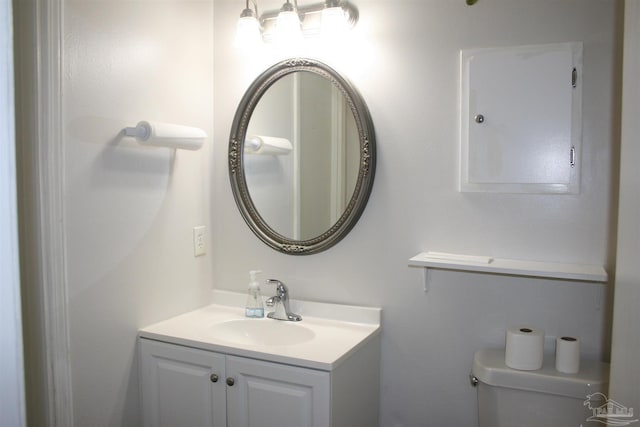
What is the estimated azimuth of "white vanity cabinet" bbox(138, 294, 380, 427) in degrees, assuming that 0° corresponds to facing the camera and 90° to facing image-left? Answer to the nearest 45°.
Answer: approximately 45°

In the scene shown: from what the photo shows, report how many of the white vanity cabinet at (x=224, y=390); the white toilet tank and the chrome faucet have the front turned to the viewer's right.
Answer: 0

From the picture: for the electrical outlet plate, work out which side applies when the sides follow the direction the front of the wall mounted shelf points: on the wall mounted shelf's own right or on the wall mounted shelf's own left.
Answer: on the wall mounted shelf's own right
